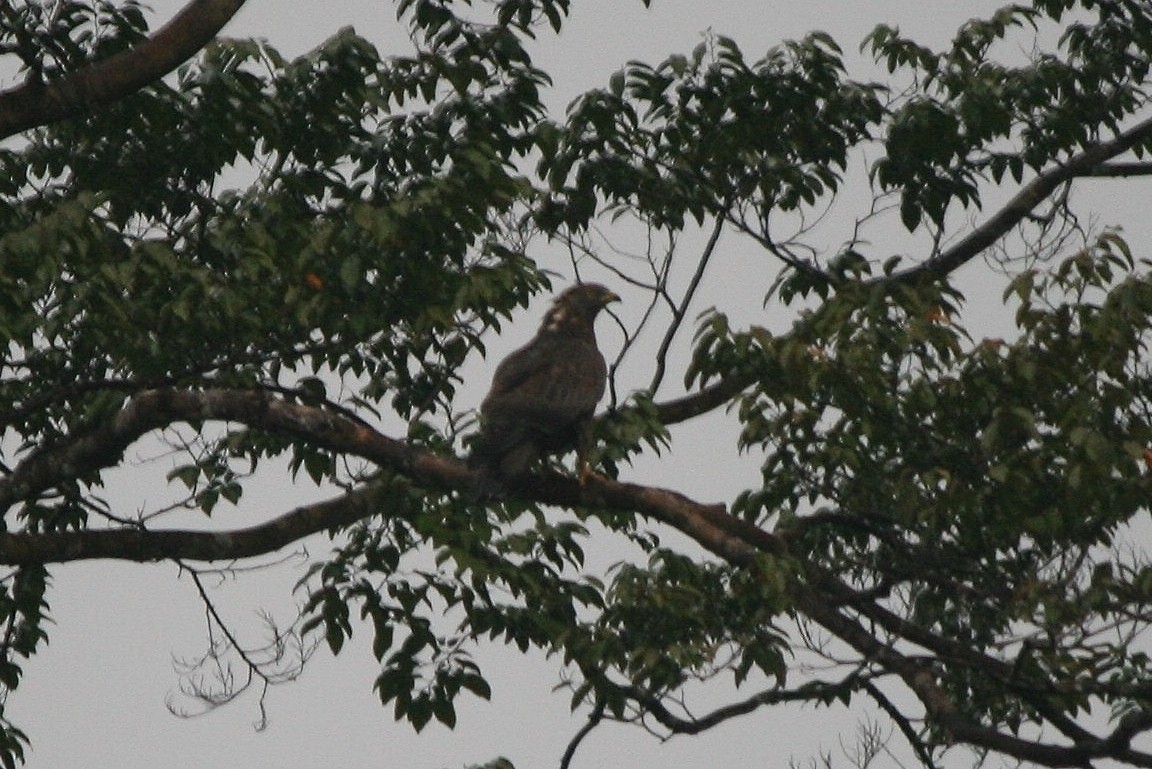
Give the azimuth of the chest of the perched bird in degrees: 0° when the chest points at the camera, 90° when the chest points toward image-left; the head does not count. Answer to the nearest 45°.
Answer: approximately 270°
